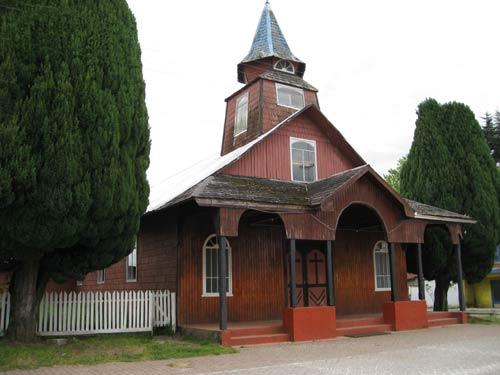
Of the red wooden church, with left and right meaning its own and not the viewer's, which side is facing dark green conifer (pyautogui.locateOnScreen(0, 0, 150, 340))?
right

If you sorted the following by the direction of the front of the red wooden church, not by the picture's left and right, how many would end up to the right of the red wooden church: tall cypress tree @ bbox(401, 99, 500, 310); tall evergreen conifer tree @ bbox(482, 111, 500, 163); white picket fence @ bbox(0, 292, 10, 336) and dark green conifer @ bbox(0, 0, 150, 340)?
2

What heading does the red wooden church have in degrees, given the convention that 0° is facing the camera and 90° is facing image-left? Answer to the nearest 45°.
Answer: approximately 315°

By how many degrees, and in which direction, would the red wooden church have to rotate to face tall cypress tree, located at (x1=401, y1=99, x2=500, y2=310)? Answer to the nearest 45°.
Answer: approximately 90° to its left

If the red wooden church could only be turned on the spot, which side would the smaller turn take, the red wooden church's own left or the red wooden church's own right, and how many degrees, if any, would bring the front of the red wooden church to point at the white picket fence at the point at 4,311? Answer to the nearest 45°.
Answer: approximately 90° to the red wooden church's own right

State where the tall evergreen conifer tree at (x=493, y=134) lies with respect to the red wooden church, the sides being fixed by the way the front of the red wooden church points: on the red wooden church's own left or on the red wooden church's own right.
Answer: on the red wooden church's own left
